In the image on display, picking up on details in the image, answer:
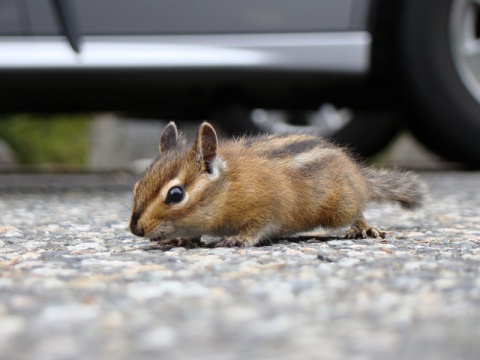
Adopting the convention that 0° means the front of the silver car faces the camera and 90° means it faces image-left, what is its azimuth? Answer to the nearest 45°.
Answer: approximately 90°

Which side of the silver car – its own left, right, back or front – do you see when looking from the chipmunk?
left

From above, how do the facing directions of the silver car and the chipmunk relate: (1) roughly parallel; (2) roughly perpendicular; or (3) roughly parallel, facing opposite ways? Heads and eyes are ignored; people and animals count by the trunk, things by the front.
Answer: roughly parallel

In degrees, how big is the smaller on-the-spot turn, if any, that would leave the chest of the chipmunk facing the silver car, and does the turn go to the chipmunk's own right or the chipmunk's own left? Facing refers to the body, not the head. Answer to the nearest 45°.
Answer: approximately 90° to the chipmunk's own right

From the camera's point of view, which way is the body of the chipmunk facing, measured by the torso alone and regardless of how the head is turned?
to the viewer's left
